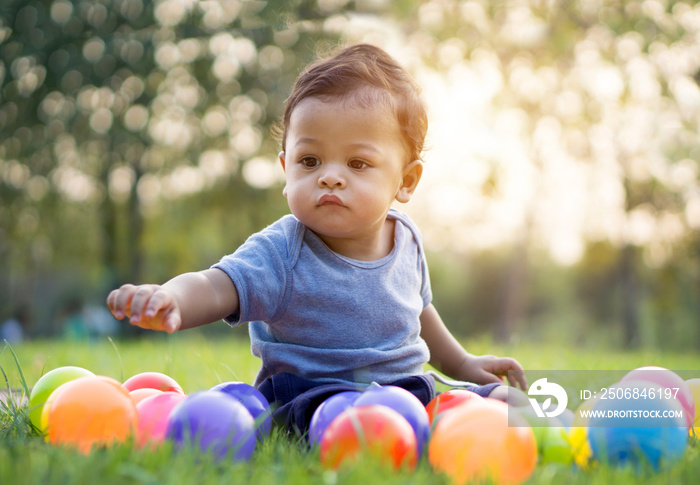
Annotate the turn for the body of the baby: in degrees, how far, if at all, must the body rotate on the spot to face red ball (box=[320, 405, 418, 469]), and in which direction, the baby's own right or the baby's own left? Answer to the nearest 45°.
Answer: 0° — they already face it

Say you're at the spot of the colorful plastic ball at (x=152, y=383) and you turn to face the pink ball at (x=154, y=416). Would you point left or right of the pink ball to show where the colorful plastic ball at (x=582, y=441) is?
left

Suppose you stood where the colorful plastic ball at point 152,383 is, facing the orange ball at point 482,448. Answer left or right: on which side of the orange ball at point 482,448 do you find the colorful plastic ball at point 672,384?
left

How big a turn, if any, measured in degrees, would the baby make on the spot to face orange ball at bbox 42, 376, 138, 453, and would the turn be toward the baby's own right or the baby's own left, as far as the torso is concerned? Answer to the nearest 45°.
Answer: approximately 45° to the baby's own right

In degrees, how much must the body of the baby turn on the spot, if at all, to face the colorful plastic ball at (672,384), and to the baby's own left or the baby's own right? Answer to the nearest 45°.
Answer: approximately 90° to the baby's own left

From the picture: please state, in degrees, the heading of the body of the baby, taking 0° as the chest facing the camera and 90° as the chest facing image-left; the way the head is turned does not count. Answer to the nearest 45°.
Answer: approximately 0°

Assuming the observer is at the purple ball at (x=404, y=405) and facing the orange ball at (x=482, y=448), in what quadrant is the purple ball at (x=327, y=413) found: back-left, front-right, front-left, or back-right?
back-right
